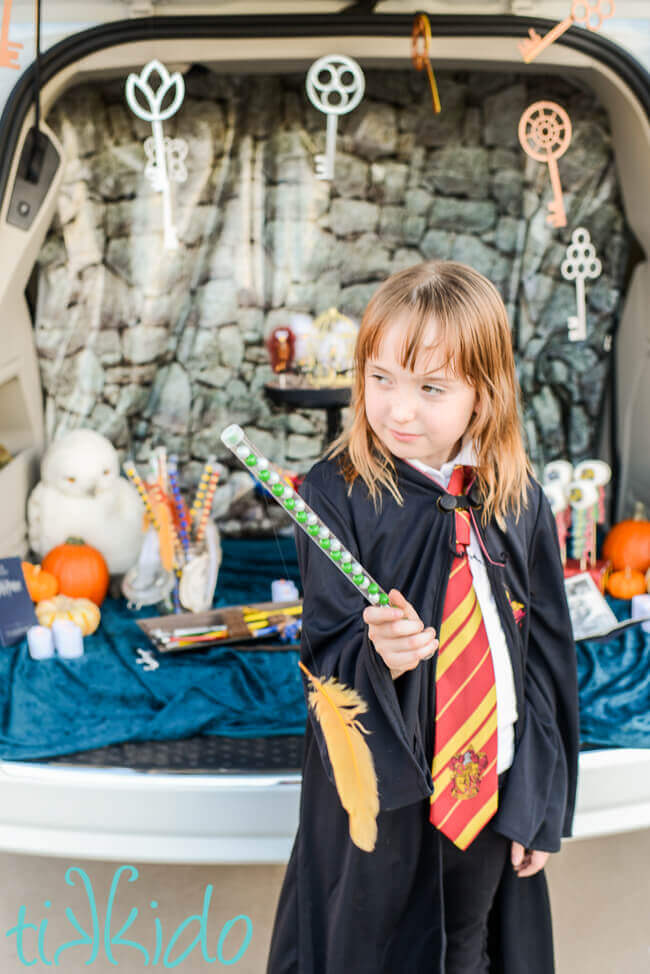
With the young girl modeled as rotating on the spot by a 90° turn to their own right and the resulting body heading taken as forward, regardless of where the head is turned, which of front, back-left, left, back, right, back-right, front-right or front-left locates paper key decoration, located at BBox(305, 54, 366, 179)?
right

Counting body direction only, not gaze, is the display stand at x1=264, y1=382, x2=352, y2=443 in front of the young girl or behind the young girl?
behind

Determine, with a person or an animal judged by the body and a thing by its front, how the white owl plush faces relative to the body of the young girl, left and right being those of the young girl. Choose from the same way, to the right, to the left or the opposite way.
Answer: the same way

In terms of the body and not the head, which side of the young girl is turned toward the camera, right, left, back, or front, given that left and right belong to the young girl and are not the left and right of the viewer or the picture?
front

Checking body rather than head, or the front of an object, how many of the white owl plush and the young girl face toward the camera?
2

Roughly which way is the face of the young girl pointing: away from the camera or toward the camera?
toward the camera

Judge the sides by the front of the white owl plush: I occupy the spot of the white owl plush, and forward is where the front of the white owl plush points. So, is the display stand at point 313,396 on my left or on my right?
on my left

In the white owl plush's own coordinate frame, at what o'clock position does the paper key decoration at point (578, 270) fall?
The paper key decoration is roughly at 9 o'clock from the white owl plush.
